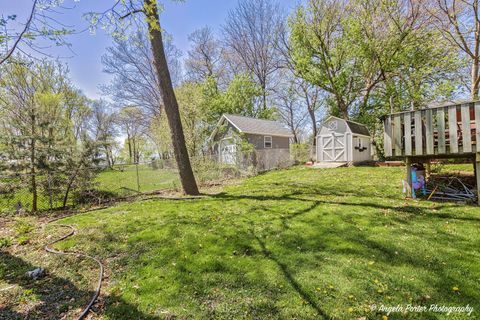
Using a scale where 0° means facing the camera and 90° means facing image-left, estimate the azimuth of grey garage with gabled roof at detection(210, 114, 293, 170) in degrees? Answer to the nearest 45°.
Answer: approximately 45°

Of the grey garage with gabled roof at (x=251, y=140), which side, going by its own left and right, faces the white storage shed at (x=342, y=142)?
left

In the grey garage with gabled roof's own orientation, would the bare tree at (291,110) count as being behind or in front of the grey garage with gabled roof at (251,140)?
behind

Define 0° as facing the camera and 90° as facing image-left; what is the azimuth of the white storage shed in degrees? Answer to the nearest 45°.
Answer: approximately 45°

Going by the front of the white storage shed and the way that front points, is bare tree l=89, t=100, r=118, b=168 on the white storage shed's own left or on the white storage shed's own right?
on the white storage shed's own right

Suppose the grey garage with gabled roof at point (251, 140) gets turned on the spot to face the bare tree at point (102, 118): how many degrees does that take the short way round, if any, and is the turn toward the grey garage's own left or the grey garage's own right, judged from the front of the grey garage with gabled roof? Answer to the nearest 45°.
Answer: approximately 90° to the grey garage's own right
